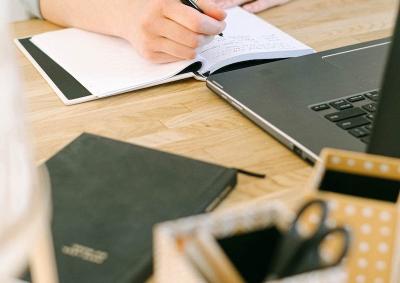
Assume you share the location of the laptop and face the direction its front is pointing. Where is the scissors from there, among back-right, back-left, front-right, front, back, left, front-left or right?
back-left

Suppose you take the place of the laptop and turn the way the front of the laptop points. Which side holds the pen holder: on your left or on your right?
on your left

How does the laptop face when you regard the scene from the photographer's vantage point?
facing away from the viewer and to the left of the viewer
